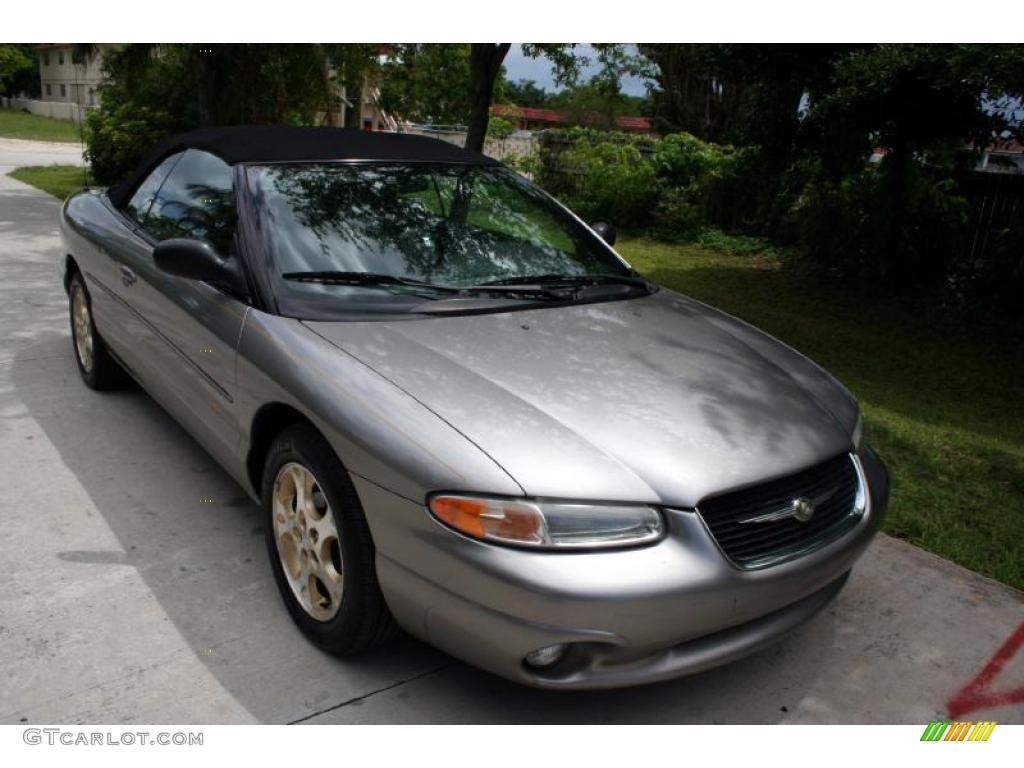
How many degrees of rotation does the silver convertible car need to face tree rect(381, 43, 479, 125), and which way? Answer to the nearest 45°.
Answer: approximately 135° to its left

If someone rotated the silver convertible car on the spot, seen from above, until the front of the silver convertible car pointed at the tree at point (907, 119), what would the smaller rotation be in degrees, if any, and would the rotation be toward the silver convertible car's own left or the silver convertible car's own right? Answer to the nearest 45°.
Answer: approximately 90° to the silver convertible car's own left

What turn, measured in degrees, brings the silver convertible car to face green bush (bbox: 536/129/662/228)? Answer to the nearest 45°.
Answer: approximately 135° to its left

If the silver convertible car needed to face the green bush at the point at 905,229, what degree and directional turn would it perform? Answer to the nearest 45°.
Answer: approximately 90° to its left

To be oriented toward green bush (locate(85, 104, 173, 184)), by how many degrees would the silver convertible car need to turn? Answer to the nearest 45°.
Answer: approximately 180°
